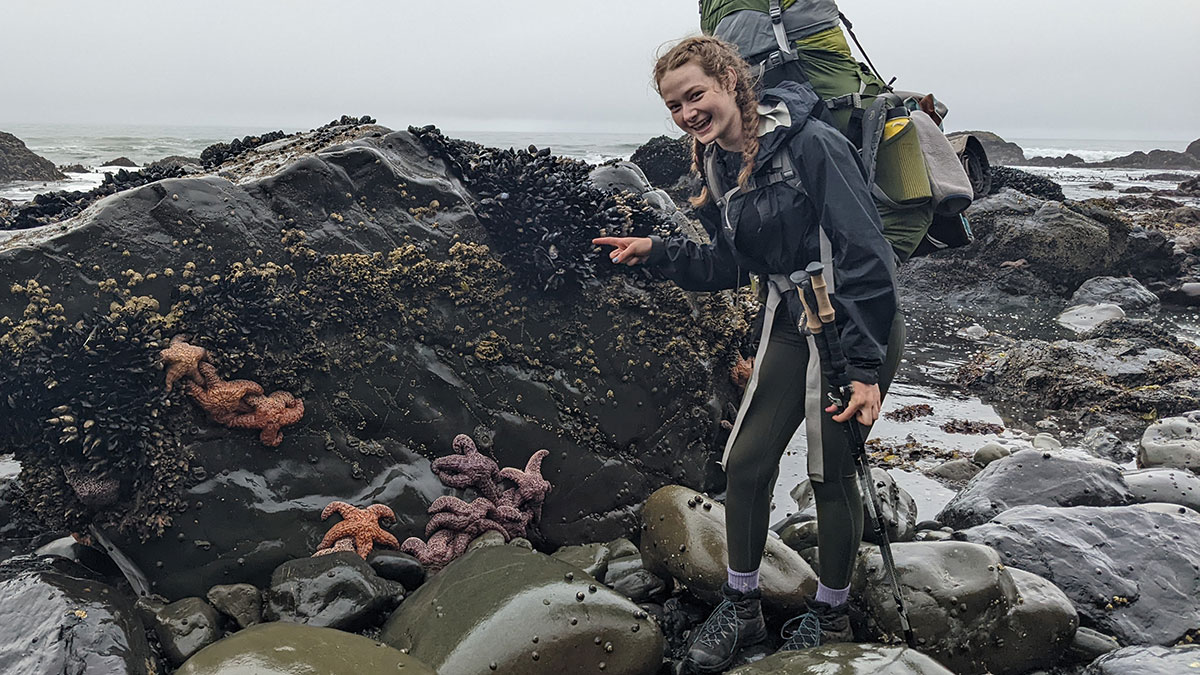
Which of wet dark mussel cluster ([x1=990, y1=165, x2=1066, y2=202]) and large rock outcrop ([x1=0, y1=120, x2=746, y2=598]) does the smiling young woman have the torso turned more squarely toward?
the large rock outcrop

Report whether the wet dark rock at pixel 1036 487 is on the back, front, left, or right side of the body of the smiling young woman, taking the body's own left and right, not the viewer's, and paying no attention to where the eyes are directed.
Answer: back

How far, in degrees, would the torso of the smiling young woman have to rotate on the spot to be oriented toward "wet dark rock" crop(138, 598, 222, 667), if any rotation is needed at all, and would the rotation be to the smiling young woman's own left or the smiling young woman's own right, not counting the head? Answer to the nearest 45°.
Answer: approximately 45° to the smiling young woman's own right

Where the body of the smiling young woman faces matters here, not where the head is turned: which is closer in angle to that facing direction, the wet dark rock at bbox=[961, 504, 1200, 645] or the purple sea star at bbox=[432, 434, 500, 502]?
the purple sea star

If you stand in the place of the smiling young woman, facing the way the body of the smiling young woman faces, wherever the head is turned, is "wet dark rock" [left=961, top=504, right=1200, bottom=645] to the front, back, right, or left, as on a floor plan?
back

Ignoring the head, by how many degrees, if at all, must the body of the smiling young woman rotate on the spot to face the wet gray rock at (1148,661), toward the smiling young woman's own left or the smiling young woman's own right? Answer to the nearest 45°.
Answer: approximately 135° to the smiling young woman's own left

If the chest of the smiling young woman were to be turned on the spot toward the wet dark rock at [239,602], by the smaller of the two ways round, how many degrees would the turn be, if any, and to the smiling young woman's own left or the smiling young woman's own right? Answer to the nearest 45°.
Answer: approximately 45° to the smiling young woman's own right

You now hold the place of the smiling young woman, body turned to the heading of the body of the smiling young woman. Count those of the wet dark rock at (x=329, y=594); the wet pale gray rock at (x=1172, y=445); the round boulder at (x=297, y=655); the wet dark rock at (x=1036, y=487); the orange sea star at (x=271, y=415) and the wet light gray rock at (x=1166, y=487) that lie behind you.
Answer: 3

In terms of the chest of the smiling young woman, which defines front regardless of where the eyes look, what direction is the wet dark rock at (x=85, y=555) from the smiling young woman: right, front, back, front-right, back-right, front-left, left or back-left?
front-right

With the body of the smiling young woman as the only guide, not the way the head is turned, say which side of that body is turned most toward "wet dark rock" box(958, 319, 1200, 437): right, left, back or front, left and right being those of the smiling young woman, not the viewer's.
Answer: back

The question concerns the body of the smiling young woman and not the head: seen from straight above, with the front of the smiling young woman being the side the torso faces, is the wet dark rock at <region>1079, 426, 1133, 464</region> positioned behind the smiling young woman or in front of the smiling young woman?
behind

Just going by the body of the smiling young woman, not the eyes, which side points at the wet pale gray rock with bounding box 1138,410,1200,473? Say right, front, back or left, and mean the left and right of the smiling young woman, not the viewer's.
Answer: back

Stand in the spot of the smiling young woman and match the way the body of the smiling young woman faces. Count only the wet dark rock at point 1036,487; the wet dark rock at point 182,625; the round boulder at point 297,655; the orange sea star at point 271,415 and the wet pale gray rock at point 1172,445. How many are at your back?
2

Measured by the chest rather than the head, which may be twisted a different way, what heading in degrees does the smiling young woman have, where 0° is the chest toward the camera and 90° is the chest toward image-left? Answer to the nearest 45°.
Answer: approximately 45°
